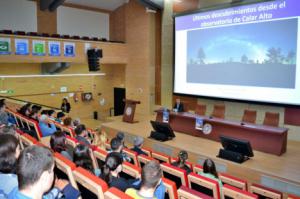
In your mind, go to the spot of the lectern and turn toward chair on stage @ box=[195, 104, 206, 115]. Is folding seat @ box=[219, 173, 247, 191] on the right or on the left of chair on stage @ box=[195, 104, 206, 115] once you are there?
right

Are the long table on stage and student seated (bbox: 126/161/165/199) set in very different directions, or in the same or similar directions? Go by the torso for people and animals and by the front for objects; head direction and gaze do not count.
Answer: very different directions

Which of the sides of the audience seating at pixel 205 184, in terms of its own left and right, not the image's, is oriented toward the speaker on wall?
left

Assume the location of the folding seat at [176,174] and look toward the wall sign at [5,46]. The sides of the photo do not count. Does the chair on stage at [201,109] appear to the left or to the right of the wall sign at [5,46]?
right

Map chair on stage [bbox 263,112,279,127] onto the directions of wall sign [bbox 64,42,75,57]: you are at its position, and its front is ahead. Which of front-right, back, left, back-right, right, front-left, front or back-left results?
front-left

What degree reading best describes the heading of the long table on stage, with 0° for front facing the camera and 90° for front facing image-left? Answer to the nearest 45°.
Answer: approximately 45°

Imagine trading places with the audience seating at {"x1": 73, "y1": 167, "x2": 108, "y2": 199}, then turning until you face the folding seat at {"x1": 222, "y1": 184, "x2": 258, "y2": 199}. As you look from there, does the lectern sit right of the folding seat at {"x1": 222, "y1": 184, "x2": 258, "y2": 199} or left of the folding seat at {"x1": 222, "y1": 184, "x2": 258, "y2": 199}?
left

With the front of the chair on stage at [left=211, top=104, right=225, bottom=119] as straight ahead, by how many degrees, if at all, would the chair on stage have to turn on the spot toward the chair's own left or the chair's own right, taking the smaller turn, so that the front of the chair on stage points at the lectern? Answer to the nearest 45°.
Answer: approximately 45° to the chair's own right

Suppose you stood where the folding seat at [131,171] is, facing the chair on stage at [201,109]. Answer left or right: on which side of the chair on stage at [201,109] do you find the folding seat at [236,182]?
right

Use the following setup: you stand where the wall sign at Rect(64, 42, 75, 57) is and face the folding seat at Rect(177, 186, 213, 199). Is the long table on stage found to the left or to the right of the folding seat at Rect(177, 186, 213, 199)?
left

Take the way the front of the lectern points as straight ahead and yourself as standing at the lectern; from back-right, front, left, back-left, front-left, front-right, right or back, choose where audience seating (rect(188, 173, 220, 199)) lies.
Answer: front-left

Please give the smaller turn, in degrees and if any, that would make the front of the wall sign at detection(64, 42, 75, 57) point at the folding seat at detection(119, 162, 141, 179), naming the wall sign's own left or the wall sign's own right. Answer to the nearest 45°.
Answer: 0° — it already faces it
